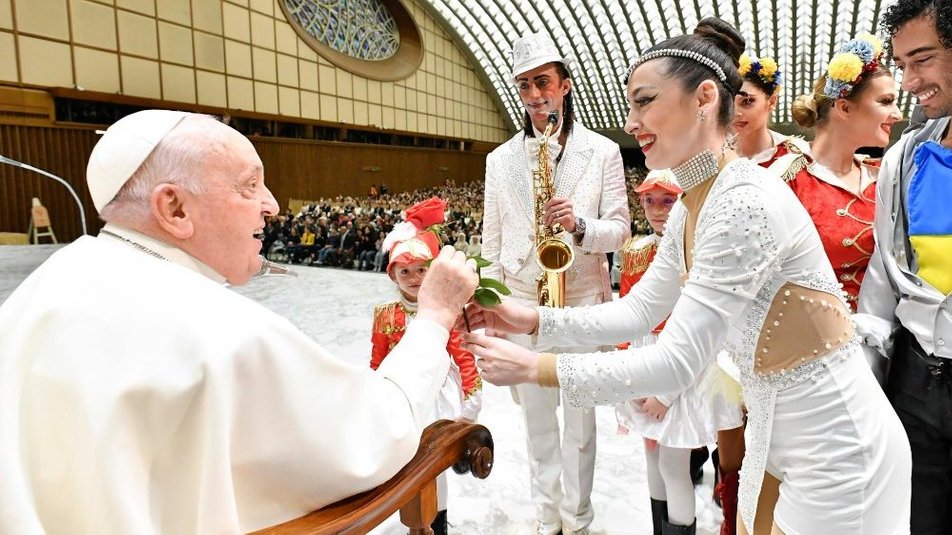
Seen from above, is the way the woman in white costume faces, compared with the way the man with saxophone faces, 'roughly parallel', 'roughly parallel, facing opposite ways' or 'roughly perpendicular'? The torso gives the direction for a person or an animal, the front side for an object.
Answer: roughly perpendicular

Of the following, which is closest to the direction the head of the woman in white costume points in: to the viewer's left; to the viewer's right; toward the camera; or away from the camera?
to the viewer's left

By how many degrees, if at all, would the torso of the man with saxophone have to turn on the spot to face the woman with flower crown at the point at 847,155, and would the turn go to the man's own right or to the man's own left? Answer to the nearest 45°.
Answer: approximately 90° to the man's own left

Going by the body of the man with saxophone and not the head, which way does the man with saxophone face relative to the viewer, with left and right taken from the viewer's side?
facing the viewer

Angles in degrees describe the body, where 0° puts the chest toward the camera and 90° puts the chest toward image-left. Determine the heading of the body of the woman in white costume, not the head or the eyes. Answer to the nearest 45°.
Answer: approximately 90°

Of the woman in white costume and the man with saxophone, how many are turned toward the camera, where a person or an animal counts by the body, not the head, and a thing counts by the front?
1

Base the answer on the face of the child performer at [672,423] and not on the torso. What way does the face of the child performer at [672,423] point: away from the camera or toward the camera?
toward the camera

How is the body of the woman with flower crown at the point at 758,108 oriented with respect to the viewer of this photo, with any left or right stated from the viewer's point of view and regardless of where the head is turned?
facing the viewer and to the left of the viewer

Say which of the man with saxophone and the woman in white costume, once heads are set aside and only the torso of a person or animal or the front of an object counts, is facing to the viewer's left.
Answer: the woman in white costume

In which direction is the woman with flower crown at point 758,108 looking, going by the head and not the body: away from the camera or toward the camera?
toward the camera

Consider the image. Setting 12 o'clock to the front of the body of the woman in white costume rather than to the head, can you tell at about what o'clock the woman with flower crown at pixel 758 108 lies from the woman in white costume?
The woman with flower crown is roughly at 3 o'clock from the woman in white costume.

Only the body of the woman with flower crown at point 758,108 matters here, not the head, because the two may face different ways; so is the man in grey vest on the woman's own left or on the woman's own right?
on the woman's own left

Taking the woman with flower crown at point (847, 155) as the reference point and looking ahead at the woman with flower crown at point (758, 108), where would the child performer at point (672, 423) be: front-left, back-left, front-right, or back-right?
front-left

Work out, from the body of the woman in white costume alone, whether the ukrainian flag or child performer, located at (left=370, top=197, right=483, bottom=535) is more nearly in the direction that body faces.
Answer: the child performer
